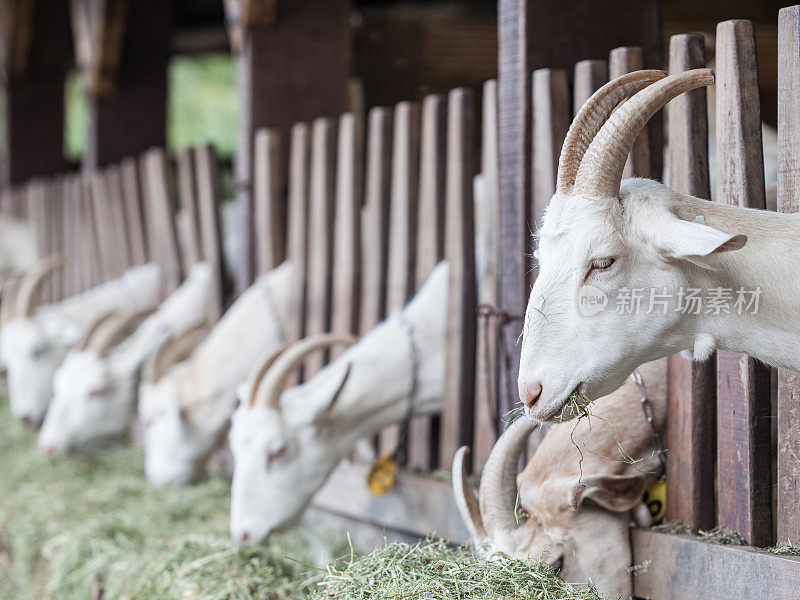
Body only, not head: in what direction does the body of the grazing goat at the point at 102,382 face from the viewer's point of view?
to the viewer's left

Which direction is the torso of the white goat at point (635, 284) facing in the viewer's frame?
to the viewer's left

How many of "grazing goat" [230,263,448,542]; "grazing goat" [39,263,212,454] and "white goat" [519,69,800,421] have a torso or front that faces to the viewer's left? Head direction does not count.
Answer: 3

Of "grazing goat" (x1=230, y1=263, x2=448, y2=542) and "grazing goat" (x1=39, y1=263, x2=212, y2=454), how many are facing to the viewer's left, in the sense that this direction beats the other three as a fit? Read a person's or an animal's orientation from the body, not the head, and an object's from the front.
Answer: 2

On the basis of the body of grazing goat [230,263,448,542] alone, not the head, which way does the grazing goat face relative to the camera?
to the viewer's left

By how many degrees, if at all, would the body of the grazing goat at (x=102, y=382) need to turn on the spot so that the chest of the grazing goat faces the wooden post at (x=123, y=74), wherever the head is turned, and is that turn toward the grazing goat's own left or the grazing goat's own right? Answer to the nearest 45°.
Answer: approximately 90° to the grazing goat's own right

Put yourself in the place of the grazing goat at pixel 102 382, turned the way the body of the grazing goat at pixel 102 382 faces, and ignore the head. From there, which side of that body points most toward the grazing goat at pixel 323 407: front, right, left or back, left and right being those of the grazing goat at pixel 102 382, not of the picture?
left

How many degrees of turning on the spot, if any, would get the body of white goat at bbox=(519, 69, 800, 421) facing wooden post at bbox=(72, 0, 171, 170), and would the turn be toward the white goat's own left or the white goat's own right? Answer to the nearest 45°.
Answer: approximately 45° to the white goat's own right

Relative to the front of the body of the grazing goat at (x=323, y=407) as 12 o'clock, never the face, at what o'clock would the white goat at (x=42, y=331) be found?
The white goat is roughly at 2 o'clock from the grazing goat.

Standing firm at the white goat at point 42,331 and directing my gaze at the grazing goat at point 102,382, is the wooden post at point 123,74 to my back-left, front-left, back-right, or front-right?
back-left
